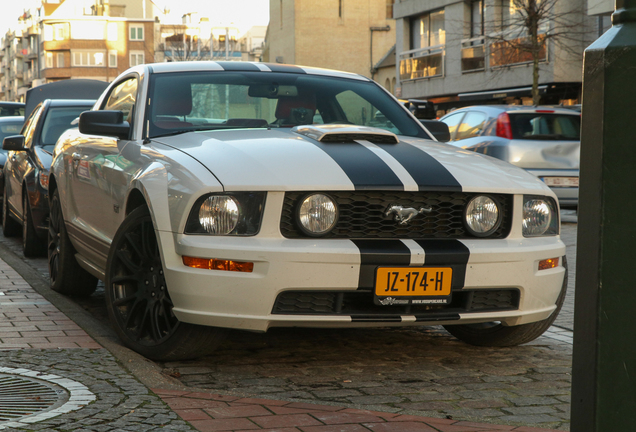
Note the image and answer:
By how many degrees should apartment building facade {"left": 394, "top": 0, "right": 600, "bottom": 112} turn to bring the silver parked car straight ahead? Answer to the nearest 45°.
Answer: approximately 45° to its left

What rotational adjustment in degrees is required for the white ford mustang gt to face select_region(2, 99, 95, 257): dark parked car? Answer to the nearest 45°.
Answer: approximately 180°

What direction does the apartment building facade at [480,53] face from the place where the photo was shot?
facing the viewer and to the left of the viewer

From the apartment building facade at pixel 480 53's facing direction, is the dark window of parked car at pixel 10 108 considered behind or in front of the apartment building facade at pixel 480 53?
in front

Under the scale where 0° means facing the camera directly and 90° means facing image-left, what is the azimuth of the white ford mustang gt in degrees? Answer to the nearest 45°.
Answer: approximately 315°

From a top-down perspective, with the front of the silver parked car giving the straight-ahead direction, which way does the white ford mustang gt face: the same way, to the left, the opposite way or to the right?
the opposite way

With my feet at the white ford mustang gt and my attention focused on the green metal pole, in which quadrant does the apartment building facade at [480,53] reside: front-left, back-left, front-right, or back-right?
back-left

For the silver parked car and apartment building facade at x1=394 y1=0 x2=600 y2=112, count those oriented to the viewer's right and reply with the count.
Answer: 0

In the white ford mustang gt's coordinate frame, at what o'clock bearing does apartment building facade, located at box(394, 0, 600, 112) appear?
The apartment building facade is roughly at 8 o'clock from the white ford mustang gt.

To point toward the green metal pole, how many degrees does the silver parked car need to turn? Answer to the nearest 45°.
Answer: approximately 135° to its left

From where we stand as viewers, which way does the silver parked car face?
facing away from the viewer and to the left of the viewer

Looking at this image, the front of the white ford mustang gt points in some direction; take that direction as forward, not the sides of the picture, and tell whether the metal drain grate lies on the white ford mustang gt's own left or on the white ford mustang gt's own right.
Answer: on the white ford mustang gt's own right

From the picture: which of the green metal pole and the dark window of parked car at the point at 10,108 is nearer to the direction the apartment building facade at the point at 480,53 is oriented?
the dark window of parked car
